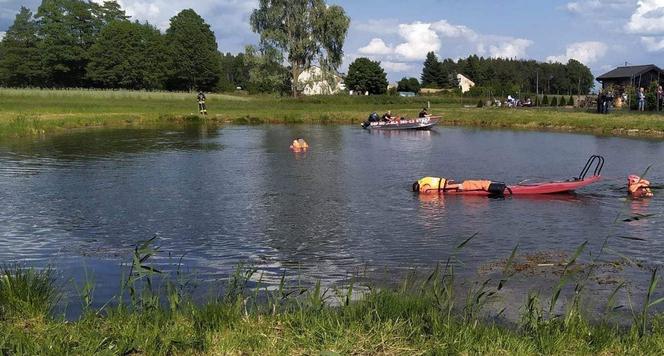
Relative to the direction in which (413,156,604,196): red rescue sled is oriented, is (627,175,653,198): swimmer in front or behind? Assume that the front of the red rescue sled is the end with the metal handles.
in front

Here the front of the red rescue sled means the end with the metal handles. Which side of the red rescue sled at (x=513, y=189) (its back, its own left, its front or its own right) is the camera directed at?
right

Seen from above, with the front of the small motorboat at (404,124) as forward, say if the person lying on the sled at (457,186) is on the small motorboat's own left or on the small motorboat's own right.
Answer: on the small motorboat's own right

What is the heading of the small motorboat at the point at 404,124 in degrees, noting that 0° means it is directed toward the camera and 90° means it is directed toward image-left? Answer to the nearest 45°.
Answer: approximately 270°

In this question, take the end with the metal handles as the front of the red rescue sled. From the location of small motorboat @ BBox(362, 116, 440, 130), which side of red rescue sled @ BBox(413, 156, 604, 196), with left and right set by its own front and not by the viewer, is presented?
left

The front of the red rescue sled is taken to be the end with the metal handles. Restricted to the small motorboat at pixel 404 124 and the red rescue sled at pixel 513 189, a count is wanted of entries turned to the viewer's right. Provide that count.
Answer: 2

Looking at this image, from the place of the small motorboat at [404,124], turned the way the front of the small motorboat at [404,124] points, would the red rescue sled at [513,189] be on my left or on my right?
on my right
